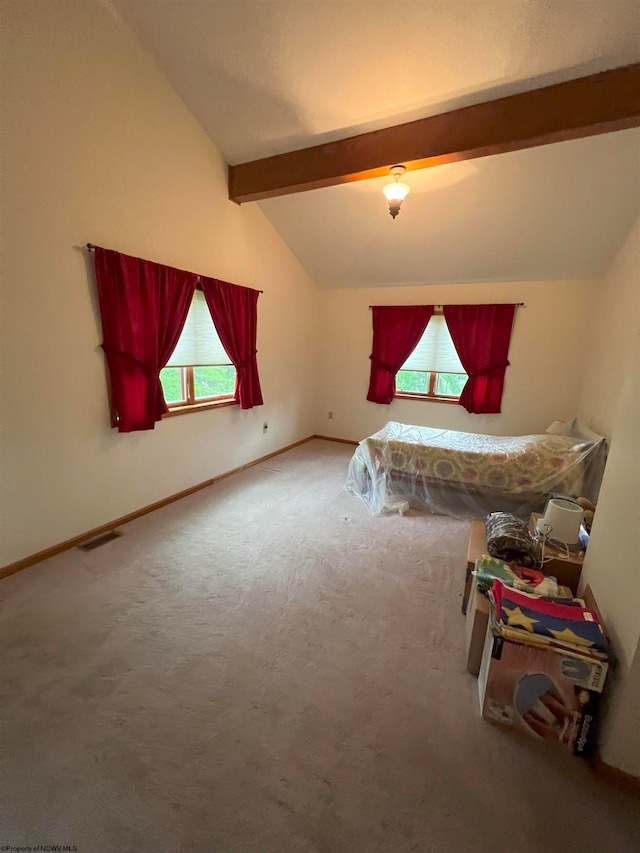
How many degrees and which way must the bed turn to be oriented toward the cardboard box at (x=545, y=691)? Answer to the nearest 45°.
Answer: approximately 90° to its left

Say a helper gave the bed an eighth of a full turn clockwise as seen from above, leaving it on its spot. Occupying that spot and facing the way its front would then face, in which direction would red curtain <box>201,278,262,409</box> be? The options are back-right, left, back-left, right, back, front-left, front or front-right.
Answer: front-left

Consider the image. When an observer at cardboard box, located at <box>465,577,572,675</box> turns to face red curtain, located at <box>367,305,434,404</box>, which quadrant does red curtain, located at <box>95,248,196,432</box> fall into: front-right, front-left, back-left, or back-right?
front-left

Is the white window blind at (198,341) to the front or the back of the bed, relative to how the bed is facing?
to the front

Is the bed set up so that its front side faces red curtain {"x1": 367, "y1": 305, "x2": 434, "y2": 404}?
no

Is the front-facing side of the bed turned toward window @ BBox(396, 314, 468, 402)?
no

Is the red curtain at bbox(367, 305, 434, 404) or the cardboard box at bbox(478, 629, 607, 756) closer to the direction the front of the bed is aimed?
the red curtain

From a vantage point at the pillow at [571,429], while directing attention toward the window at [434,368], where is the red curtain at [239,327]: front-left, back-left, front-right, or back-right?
front-left

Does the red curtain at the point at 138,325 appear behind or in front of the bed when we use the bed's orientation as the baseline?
in front

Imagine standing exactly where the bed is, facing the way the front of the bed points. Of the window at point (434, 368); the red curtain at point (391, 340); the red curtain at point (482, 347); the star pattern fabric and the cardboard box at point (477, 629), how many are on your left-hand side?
2

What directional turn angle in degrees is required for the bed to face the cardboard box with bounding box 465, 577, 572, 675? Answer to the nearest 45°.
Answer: approximately 90° to its left

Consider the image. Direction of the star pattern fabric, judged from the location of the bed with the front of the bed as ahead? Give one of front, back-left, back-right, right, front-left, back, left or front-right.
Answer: left

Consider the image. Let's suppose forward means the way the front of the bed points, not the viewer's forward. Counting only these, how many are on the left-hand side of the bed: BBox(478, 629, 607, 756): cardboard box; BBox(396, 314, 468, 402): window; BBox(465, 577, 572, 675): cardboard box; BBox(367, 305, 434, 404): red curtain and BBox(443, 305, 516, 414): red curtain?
2

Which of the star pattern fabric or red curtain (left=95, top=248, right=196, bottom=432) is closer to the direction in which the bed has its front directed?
the red curtain

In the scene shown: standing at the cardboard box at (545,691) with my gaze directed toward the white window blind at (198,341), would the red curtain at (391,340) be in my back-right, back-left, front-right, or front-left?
front-right

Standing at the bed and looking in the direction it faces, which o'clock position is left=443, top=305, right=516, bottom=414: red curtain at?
The red curtain is roughly at 3 o'clock from the bed.

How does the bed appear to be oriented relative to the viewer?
to the viewer's left
